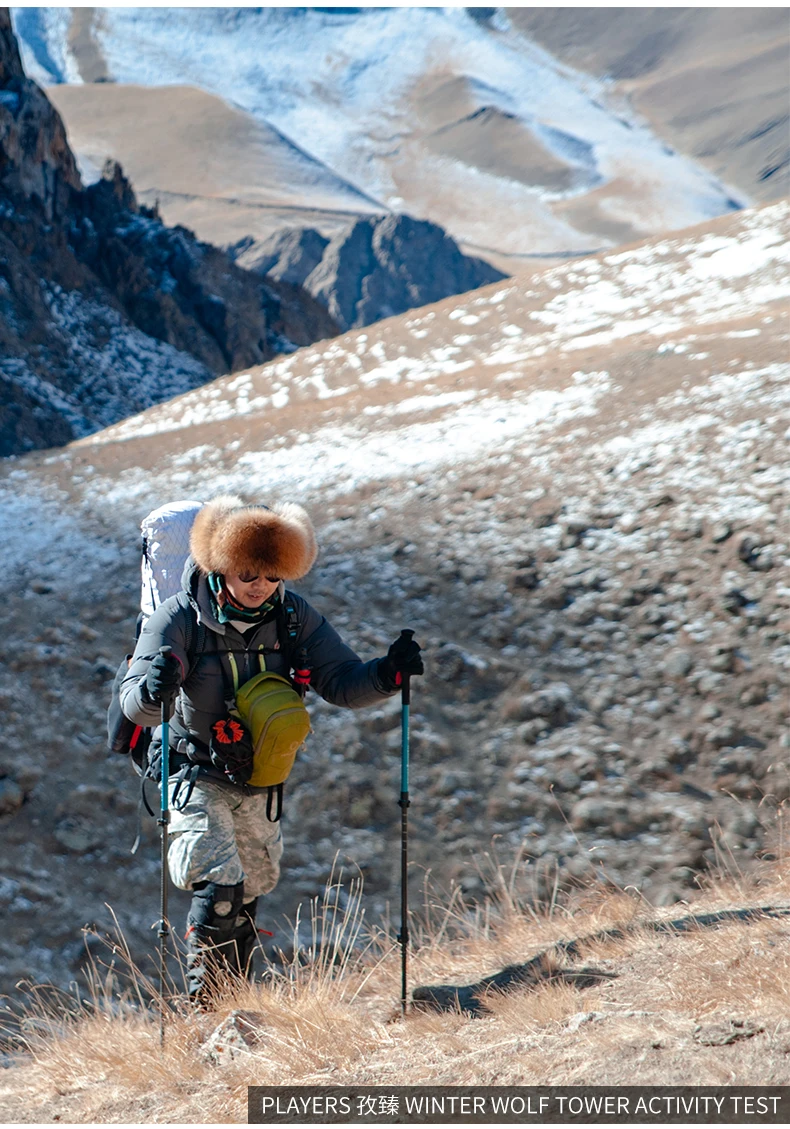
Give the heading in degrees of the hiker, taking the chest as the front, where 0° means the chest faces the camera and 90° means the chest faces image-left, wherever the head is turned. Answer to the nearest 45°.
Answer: approximately 315°
